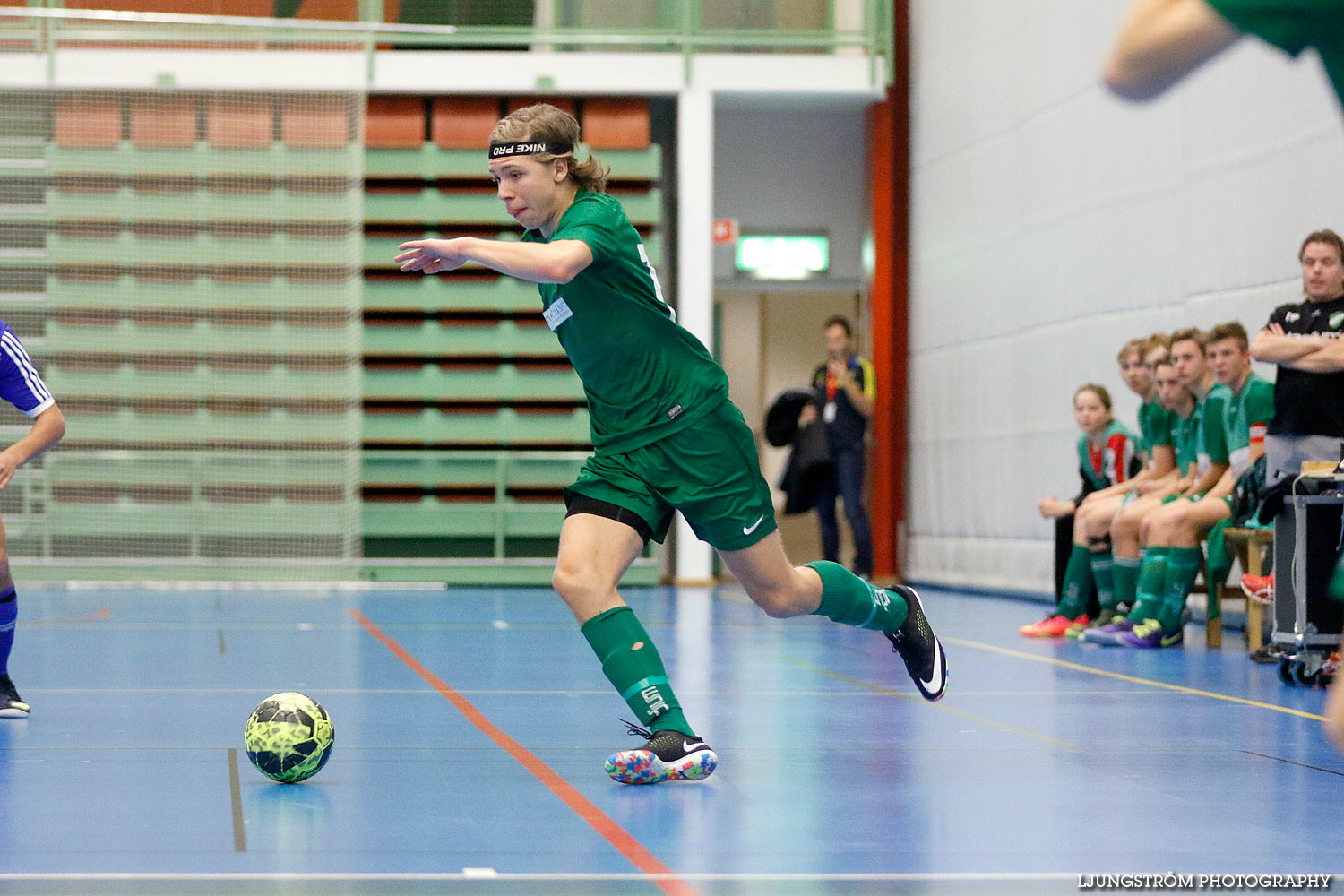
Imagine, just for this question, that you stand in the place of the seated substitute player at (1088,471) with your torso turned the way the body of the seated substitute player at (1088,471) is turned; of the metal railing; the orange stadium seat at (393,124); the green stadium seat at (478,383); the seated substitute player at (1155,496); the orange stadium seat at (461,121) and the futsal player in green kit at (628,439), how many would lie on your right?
4

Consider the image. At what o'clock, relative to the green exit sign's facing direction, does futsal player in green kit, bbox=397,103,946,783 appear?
The futsal player in green kit is roughly at 12 o'clock from the green exit sign.

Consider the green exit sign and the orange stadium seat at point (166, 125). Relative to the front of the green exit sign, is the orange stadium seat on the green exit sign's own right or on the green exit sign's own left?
on the green exit sign's own right

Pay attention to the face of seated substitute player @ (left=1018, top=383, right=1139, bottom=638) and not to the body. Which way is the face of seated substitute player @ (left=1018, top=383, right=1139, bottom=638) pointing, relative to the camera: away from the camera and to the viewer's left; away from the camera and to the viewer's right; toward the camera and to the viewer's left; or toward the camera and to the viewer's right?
toward the camera and to the viewer's left

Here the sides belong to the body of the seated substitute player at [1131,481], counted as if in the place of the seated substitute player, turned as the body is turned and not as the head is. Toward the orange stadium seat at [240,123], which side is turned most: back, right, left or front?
front

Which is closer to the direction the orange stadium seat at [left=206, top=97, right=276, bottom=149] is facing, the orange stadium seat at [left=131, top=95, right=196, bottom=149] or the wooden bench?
the wooden bench

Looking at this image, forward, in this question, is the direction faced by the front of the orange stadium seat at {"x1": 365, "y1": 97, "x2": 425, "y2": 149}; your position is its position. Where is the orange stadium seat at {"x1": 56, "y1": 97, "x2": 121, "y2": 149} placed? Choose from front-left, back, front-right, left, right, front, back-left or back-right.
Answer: right

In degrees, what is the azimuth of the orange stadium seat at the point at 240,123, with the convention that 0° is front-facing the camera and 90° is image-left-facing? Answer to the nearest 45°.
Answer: approximately 0°

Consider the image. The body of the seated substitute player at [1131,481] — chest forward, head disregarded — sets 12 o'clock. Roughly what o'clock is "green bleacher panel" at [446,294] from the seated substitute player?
The green bleacher panel is roughly at 1 o'clock from the seated substitute player.

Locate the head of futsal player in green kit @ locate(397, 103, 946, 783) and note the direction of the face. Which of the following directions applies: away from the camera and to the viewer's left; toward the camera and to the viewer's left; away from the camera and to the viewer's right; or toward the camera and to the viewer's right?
toward the camera and to the viewer's left
